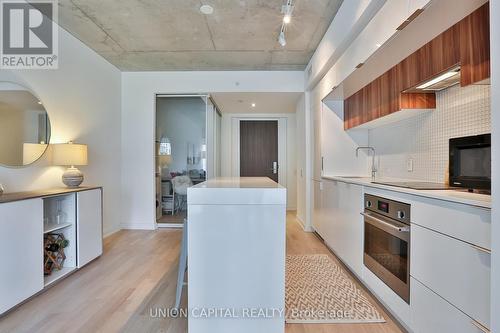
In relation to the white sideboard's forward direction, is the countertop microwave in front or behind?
in front

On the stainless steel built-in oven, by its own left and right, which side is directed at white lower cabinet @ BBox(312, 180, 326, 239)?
right

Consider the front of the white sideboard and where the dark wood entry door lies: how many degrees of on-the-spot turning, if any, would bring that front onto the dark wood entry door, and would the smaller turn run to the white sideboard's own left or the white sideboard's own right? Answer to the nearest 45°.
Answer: approximately 90° to the white sideboard's own left

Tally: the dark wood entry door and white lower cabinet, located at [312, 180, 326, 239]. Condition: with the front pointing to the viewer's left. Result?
1

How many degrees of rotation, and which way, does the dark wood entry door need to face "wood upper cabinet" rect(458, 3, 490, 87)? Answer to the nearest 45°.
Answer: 0° — it already faces it

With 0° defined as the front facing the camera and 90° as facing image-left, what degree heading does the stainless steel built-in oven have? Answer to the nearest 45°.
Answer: approximately 45°

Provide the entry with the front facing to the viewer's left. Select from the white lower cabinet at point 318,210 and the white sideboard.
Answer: the white lower cabinet

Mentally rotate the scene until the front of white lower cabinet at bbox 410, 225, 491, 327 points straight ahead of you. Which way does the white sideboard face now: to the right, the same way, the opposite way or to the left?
the opposite way

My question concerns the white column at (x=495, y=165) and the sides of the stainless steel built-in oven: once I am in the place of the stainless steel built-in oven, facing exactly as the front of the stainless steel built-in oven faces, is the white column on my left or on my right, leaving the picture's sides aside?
on my left

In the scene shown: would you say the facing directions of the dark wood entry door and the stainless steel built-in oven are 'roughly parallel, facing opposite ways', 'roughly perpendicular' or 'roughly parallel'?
roughly perpendicular

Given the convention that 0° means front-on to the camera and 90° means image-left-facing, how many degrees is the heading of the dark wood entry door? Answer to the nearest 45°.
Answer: approximately 0°

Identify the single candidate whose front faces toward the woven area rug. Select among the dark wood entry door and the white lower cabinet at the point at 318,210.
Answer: the dark wood entry door

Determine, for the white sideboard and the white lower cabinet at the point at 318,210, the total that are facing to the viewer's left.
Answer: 1

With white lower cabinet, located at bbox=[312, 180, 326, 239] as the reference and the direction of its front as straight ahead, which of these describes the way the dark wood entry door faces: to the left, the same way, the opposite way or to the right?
to the left

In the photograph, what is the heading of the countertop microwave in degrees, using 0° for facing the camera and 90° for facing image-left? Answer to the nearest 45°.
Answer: approximately 45°

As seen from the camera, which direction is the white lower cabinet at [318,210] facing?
to the viewer's left
